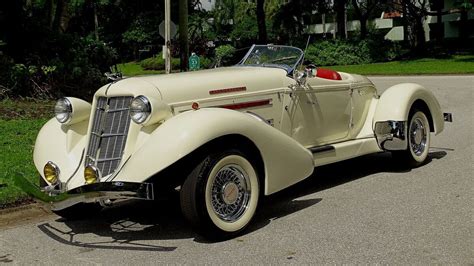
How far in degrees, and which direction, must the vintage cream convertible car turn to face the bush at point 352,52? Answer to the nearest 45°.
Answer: approximately 135° to its right

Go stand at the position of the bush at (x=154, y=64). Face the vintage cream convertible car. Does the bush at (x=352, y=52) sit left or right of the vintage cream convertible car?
left

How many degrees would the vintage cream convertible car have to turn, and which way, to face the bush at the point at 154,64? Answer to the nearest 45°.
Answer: approximately 135° to its right

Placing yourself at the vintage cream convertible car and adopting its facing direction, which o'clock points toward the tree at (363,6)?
The tree is roughly at 5 o'clock from the vintage cream convertible car.

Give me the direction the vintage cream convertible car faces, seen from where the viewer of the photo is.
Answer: facing the viewer and to the left of the viewer
